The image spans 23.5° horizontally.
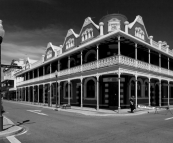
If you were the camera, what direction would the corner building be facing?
facing the viewer
